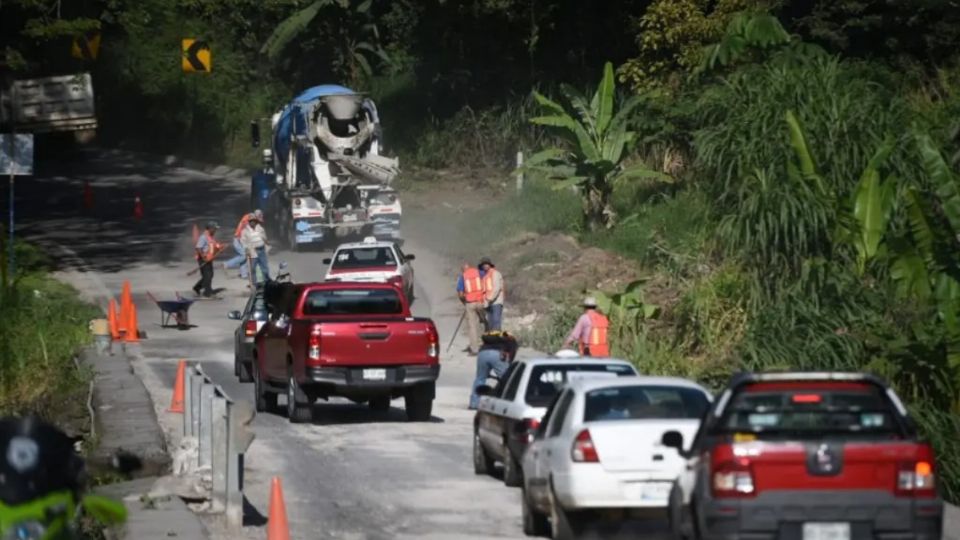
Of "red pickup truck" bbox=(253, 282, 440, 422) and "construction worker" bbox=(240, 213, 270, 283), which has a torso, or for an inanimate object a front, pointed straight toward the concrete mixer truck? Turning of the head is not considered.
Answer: the red pickup truck

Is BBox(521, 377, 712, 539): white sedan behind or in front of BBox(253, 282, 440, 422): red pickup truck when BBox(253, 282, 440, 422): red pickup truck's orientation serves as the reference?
behind

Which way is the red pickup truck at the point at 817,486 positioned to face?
away from the camera

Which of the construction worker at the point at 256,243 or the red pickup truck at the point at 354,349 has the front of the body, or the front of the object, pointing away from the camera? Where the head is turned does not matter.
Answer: the red pickup truck

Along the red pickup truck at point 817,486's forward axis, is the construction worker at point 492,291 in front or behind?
in front

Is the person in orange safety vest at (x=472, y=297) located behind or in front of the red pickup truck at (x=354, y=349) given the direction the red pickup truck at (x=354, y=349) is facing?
in front
